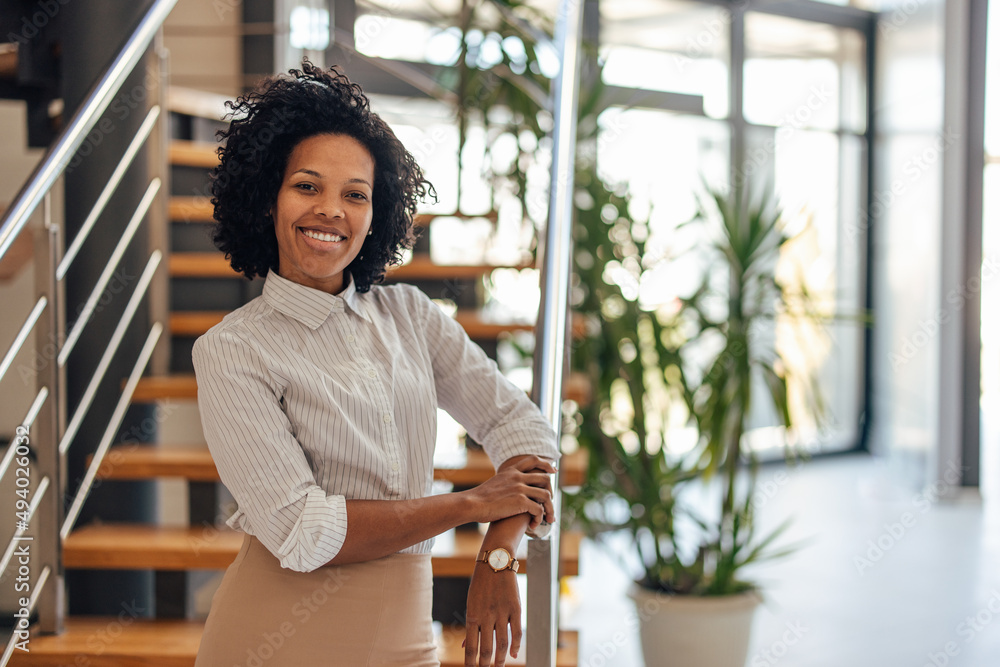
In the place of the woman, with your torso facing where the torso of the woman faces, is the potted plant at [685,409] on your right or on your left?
on your left

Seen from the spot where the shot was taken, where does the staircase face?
facing the viewer

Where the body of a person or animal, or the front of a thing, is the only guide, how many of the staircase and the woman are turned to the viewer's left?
0

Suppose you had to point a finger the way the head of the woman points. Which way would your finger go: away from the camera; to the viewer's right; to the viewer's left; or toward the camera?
toward the camera

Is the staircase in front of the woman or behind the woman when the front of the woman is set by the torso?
behind

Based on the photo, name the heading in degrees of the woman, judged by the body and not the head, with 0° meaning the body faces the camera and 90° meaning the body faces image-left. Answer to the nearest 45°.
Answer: approximately 315°

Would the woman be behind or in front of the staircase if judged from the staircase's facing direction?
in front

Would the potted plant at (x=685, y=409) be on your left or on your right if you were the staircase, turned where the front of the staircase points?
on your left
